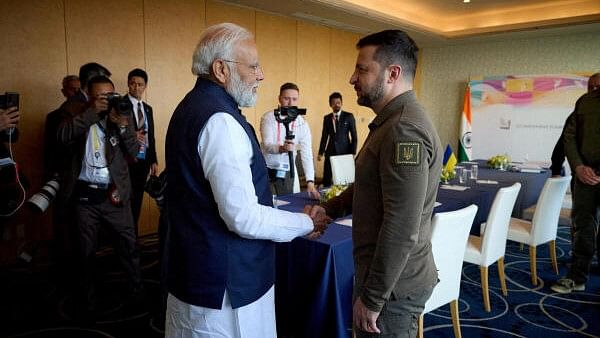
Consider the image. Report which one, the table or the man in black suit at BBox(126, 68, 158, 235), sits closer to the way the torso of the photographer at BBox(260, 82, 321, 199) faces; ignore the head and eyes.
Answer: the table

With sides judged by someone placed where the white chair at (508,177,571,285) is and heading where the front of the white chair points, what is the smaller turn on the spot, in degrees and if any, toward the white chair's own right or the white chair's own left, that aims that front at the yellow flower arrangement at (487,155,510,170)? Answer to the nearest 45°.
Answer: approximately 45° to the white chair's own right

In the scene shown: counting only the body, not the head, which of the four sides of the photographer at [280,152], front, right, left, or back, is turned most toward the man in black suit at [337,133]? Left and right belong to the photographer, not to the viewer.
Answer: back

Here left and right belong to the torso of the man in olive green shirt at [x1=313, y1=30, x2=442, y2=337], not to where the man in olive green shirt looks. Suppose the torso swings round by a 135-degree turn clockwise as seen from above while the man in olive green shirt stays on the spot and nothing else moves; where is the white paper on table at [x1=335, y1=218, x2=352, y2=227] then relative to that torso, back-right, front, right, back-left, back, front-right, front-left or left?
front-left

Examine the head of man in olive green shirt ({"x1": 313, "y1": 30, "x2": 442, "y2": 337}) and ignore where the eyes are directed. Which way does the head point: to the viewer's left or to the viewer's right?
to the viewer's left

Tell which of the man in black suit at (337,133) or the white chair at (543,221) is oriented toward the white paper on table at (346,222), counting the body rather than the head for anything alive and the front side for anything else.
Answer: the man in black suit

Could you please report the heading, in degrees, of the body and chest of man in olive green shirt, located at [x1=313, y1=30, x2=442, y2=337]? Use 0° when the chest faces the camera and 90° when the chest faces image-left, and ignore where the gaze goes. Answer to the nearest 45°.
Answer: approximately 90°

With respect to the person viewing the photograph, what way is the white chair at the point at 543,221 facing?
facing away from the viewer and to the left of the viewer

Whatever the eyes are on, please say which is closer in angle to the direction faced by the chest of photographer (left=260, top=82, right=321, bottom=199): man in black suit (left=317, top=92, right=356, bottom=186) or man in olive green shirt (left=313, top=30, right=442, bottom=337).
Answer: the man in olive green shirt

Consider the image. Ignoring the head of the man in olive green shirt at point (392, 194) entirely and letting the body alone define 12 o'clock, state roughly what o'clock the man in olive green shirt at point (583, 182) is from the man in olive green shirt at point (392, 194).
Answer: the man in olive green shirt at point (583, 182) is roughly at 4 o'clock from the man in olive green shirt at point (392, 194).

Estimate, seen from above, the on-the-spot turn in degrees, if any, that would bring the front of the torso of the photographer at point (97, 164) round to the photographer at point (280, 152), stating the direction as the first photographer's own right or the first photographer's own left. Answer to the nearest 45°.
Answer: approximately 45° to the first photographer's own left
